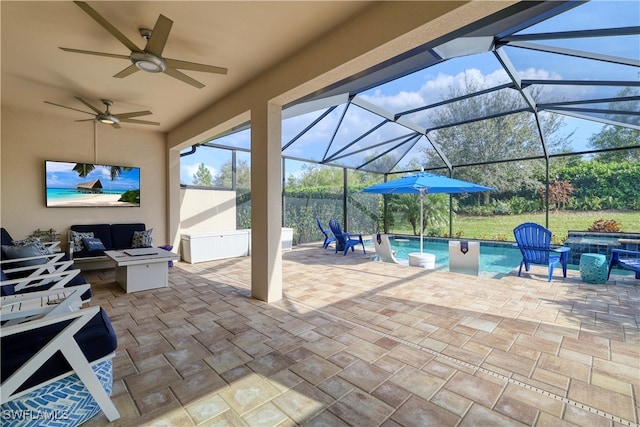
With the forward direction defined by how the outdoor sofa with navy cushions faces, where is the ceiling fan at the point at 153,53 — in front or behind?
in front

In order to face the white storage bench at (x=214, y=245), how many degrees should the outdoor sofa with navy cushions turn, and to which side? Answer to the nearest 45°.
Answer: approximately 90° to its left

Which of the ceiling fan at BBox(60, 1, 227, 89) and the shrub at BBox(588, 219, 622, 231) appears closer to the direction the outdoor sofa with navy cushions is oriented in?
the ceiling fan

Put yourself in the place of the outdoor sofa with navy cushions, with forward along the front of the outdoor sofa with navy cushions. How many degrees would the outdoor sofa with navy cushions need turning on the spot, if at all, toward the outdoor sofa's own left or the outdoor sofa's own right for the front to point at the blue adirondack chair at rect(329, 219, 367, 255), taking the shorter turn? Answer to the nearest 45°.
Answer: approximately 90° to the outdoor sofa's own left

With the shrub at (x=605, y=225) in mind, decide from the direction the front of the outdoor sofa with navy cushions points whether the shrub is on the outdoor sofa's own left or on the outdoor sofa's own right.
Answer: on the outdoor sofa's own left

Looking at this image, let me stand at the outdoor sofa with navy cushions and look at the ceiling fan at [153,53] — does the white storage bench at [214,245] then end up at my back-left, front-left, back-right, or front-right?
front-left

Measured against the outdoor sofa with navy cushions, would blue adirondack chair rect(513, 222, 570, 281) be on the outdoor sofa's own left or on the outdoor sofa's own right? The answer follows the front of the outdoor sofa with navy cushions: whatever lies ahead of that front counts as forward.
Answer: on the outdoor sofa's own left

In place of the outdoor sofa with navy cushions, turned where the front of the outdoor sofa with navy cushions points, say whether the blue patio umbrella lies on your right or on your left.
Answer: on your left

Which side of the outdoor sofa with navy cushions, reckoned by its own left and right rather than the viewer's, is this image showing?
front
